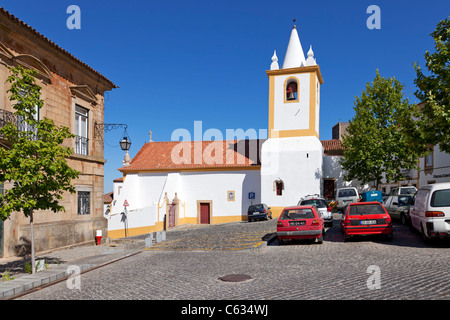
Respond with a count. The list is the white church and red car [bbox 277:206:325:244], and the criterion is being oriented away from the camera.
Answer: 1

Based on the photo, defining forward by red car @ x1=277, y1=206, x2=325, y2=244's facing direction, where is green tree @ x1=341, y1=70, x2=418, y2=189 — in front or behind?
in front

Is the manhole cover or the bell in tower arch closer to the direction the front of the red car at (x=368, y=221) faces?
the bell in tower arch

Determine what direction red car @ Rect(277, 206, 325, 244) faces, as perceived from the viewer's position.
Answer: facing away from the viewer

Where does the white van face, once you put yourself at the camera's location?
facing away from the viewer and to the left of the viewer

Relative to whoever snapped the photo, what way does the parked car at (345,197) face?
facing away from the viewer

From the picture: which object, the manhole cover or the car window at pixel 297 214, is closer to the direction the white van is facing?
the car window

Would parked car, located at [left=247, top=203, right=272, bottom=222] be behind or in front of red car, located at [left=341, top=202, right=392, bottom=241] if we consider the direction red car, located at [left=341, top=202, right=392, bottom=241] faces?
in front

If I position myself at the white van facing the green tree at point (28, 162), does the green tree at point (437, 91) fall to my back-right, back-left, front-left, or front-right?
back-right

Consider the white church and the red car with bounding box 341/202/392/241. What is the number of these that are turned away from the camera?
1

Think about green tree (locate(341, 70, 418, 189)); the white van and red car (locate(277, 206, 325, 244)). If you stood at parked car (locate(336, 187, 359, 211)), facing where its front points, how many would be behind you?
2

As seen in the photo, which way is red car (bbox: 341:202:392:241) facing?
away from the camera
